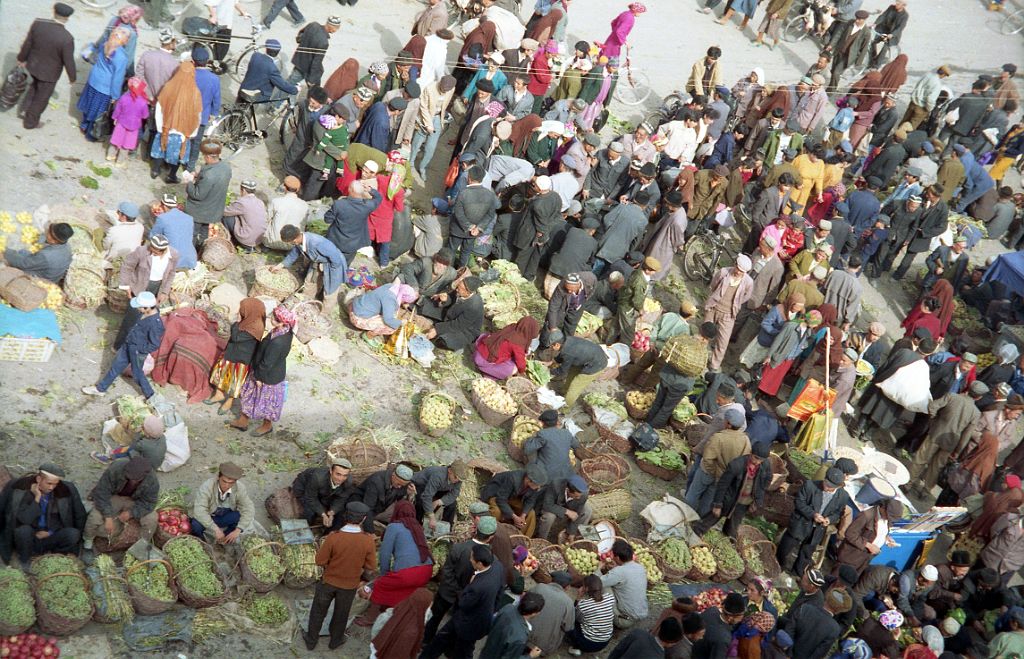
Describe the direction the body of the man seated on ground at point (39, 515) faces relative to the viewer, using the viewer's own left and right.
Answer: facing the viewer

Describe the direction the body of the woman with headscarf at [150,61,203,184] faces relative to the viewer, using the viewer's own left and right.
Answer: facing away from the viewer

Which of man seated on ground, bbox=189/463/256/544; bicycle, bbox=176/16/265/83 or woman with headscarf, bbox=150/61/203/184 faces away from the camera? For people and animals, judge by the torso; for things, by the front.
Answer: the woman with headscarf

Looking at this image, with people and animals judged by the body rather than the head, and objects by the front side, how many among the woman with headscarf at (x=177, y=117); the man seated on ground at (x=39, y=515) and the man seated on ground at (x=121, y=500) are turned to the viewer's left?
0

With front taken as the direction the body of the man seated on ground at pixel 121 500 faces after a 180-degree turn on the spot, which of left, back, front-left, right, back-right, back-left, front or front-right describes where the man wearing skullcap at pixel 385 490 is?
right

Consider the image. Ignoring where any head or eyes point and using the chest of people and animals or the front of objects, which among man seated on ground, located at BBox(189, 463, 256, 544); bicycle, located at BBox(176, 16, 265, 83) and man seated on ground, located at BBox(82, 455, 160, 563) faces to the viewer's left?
the bicycle

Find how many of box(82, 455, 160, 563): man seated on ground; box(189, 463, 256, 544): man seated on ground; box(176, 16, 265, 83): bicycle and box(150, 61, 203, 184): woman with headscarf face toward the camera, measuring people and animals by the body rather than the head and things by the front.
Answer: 2

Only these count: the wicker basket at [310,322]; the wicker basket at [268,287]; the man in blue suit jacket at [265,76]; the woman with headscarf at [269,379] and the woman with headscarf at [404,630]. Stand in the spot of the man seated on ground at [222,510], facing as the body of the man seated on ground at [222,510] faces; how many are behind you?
4

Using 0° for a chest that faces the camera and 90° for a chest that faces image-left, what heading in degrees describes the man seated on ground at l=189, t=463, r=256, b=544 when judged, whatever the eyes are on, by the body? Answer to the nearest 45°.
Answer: approximately 0°

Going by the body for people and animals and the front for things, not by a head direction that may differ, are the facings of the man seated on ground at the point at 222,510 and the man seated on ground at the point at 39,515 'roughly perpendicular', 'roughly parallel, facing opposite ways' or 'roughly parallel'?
roughly parallel

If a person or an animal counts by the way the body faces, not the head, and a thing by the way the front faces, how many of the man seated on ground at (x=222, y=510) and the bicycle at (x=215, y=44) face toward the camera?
1

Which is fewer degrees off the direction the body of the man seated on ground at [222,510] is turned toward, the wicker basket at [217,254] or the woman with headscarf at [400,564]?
the woman with headscarf

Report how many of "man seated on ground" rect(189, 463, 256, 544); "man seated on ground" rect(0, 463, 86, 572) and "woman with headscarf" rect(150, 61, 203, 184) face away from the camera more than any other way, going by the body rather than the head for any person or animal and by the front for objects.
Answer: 1

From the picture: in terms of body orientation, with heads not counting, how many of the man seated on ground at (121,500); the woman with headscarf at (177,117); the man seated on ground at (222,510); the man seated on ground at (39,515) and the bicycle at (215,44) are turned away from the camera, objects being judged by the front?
1
